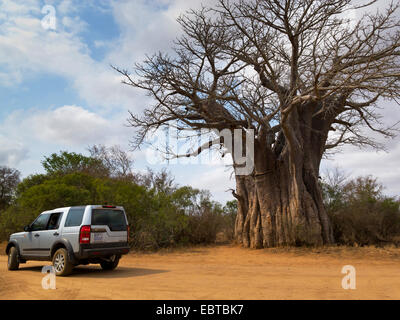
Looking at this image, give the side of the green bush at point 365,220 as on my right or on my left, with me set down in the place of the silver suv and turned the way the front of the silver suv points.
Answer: on my right

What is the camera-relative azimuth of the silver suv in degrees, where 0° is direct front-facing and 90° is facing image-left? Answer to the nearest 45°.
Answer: approximately 135°

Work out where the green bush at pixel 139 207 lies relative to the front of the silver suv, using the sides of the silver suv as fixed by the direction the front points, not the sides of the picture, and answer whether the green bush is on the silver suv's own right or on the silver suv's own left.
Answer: on the silver suv's own right
